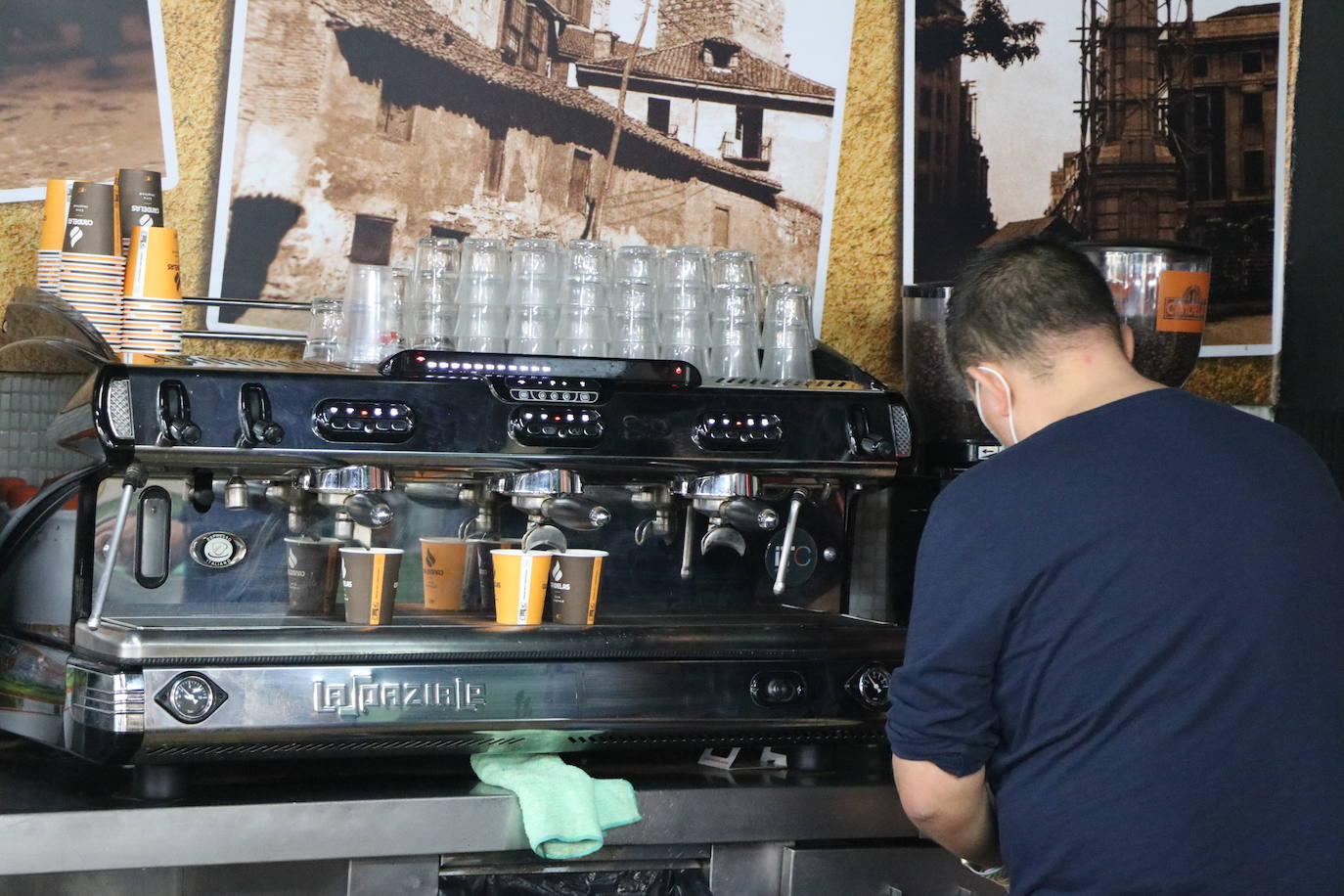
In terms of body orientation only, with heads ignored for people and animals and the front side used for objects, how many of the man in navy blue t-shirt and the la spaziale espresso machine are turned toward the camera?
1

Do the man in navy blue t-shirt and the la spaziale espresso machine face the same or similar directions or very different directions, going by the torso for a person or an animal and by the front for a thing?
very different directions

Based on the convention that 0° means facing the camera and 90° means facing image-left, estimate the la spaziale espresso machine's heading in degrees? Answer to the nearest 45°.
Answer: approximately 0°

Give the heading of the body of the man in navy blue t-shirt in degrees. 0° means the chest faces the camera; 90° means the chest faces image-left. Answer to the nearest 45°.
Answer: approximately 135°

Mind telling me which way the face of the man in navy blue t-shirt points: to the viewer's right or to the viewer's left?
to the viewer's left

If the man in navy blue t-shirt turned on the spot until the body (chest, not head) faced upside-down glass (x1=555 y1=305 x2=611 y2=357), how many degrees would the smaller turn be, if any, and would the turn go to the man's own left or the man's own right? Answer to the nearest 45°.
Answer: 0° — they already face it
